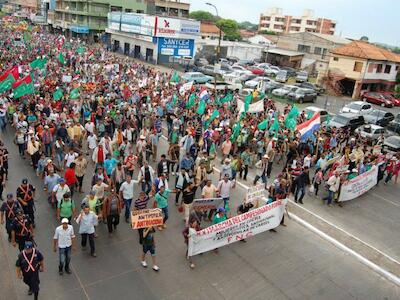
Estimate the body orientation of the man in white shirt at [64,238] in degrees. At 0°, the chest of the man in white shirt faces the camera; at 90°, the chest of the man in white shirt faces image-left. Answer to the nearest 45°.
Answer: approximately 0°

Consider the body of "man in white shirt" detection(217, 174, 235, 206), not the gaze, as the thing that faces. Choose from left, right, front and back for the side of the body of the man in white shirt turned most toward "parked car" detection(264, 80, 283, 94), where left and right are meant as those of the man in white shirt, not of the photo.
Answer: back

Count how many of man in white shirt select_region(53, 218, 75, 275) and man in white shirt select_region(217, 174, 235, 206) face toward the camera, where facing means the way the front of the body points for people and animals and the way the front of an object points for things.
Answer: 2

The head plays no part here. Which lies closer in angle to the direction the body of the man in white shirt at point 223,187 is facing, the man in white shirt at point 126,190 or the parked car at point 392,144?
the man in white shirt

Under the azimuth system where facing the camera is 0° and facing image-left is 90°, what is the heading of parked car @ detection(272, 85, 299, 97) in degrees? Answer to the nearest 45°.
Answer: approximately 45°

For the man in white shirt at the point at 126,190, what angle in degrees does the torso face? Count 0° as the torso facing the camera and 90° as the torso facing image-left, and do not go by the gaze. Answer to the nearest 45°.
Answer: approximately 315°

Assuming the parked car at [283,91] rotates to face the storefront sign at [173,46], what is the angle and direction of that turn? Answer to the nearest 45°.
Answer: approximately 90° to its right
